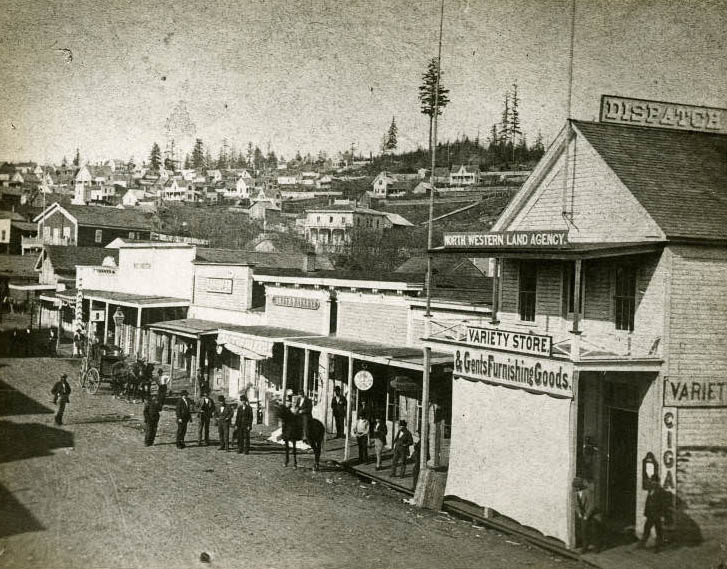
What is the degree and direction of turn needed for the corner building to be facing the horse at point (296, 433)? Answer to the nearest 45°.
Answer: approximately 45° to its right

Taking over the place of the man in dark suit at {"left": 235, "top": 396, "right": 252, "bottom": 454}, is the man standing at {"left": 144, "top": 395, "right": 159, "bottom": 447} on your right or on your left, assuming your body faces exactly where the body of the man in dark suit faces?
on your right

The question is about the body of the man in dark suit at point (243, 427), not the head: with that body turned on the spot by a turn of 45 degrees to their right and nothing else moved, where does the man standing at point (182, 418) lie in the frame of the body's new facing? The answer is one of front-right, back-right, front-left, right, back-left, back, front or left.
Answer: front-right

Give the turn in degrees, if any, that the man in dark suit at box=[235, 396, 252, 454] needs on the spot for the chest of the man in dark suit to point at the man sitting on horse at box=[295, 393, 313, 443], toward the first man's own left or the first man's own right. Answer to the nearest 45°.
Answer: approximately 45° to the first man's own left

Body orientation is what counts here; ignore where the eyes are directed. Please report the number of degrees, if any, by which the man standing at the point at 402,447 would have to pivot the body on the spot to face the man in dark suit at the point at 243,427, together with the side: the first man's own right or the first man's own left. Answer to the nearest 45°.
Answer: approximately 45° to the first man's own right

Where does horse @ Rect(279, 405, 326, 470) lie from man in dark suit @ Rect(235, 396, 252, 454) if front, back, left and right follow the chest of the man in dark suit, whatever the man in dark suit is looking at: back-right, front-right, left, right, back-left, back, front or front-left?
front-left

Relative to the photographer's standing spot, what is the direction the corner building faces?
facing the viewer and to the left of the viewer

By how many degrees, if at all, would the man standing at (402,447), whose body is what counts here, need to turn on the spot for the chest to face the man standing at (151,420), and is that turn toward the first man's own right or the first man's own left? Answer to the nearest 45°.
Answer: approximately 45° to the first man's own right
